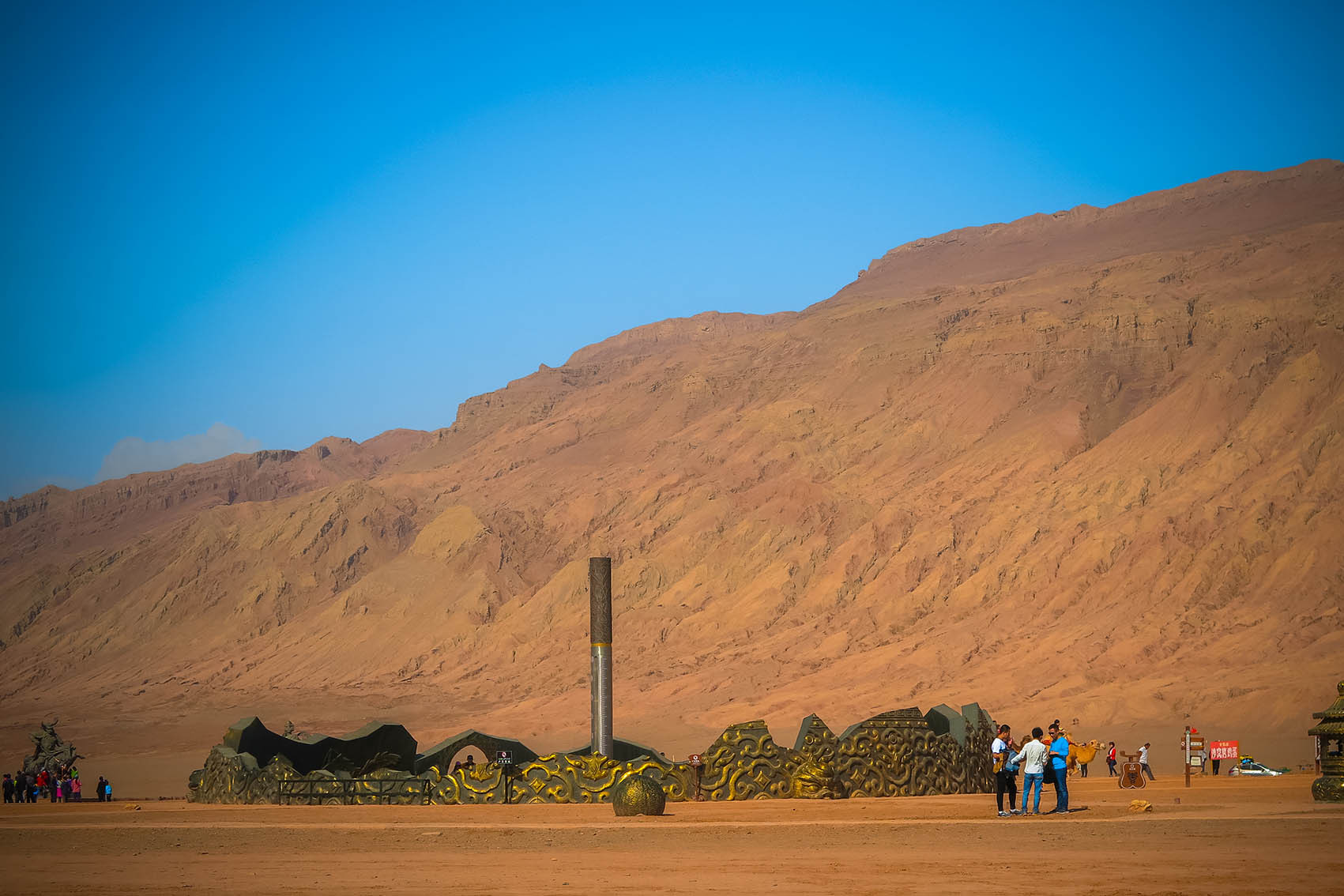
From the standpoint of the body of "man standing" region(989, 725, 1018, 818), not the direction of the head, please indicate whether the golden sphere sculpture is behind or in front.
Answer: behind

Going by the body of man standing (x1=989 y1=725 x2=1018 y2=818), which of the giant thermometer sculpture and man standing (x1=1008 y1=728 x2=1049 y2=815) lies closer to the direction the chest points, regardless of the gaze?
the man standing

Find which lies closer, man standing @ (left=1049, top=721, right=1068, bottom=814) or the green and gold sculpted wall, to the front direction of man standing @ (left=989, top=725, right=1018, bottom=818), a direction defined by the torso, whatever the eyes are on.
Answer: the man standing

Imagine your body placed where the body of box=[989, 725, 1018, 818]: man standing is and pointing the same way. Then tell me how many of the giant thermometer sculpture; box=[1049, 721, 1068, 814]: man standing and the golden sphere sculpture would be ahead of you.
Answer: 1

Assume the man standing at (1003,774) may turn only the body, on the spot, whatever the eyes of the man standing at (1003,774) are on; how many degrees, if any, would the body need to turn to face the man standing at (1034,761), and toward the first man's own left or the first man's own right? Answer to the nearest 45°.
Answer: approximately 45° to the first man's own right

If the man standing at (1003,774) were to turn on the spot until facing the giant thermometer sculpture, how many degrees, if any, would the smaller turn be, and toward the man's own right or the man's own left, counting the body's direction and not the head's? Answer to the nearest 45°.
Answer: approximately 135° to the man's own left

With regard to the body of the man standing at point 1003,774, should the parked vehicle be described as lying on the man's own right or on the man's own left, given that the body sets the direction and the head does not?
on the man's own left

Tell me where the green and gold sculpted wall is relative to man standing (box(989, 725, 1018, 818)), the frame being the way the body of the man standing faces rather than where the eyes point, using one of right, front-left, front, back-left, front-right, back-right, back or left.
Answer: back-left

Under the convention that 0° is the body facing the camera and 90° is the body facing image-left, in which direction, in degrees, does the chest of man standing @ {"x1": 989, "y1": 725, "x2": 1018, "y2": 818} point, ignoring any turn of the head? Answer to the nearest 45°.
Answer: approximately 270°

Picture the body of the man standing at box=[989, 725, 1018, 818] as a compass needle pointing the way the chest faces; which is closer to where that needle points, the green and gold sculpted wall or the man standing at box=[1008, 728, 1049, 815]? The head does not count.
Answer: the man standing
